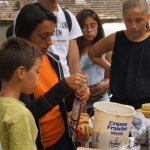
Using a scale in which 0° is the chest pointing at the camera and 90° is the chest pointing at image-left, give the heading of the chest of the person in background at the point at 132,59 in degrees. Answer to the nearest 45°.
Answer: approximately 0°

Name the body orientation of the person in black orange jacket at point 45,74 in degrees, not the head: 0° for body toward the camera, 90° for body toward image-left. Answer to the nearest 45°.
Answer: approximately 315°

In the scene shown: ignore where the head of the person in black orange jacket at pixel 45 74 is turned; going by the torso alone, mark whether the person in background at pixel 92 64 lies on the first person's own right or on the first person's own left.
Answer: on the first person's own left

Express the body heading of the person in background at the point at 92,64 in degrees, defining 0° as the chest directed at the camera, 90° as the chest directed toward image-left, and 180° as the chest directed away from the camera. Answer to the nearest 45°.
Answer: approximately 0°

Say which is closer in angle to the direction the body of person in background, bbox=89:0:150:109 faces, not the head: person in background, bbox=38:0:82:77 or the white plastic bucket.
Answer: the white plastic bucket

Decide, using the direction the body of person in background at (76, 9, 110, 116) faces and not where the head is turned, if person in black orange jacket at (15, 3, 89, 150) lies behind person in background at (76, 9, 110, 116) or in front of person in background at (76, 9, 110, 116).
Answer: in front

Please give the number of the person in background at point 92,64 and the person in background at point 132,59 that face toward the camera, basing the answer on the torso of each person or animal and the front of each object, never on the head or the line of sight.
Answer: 2

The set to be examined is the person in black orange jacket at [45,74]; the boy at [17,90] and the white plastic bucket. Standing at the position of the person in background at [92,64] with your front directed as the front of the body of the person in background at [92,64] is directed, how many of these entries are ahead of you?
3
